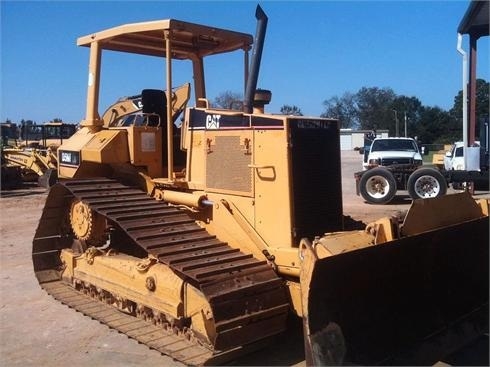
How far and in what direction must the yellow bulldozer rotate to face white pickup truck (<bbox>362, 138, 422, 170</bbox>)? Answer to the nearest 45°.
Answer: approximately 135° to its left

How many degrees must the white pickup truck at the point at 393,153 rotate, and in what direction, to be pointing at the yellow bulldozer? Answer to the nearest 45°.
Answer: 0° — it already faces it

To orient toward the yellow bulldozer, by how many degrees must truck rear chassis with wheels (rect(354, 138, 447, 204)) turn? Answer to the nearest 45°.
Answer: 0° — it already faces it

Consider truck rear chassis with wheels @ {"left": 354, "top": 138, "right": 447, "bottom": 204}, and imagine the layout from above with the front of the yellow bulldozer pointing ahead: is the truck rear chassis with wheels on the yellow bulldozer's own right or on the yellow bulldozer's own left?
on the yellow bulldozer's own left

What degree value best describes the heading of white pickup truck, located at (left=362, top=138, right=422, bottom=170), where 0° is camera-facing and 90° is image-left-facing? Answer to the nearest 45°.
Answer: approximately 0°
